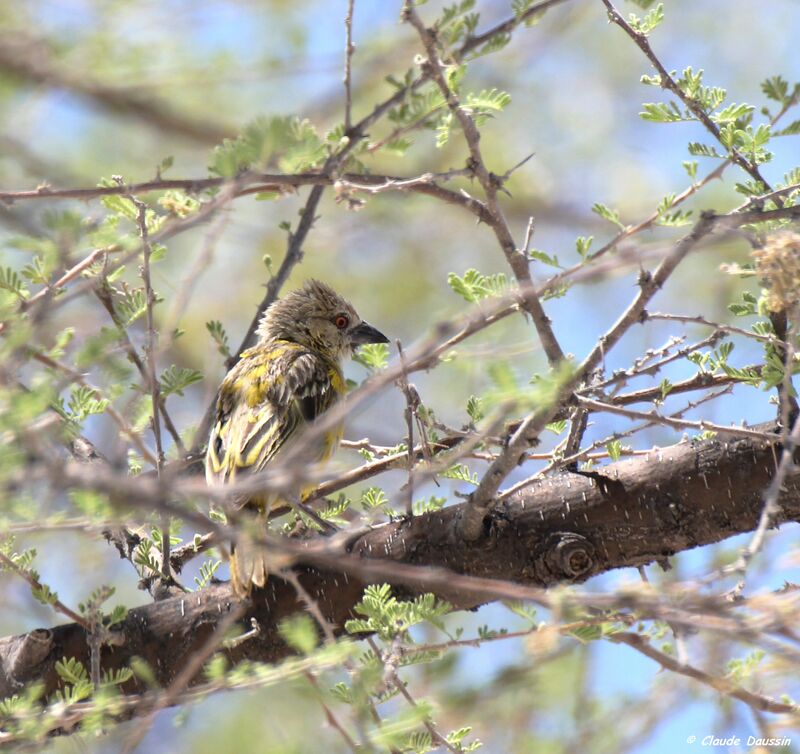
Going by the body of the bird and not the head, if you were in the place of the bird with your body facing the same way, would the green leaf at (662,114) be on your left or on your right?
on your right

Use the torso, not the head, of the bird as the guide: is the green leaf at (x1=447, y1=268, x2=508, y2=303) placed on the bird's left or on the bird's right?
on the bird's right

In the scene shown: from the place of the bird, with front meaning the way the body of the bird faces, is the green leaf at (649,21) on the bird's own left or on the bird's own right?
on the bird's own right

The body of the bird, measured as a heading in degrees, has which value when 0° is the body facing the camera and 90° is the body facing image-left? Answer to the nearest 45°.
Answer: approximately 225°

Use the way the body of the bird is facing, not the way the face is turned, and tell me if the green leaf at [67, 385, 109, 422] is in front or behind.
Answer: behind
